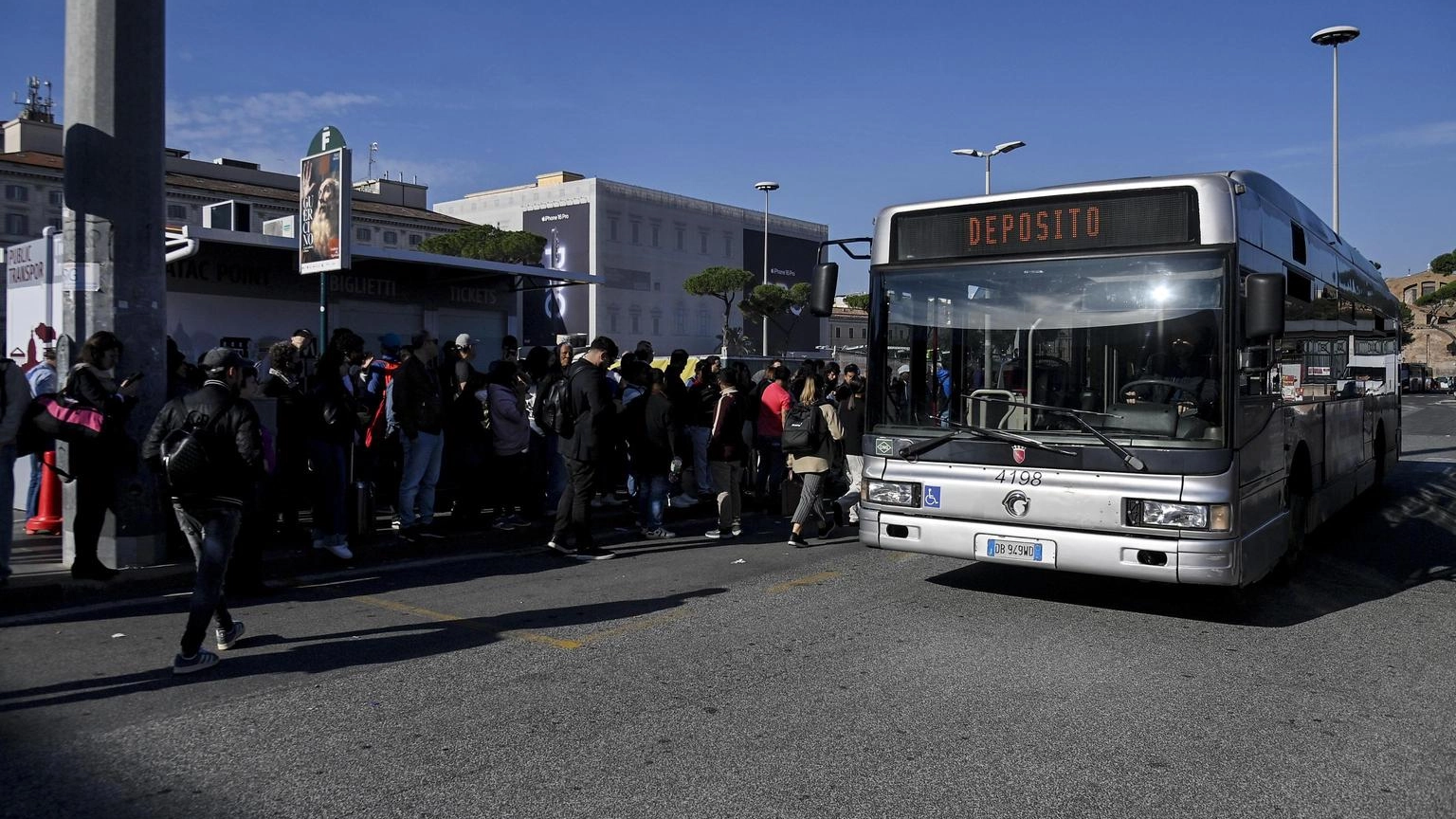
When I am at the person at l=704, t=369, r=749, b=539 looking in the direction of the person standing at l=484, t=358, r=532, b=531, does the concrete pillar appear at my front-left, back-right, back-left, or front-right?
front-left

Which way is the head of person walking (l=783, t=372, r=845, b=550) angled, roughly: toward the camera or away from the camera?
away from the camera

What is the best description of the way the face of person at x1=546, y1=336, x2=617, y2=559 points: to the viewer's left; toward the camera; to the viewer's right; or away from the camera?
to the viewer's right

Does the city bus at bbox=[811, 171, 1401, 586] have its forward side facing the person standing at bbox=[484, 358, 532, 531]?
no

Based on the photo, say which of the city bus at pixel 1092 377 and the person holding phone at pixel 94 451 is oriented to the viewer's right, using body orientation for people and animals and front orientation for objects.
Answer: the person holding phone

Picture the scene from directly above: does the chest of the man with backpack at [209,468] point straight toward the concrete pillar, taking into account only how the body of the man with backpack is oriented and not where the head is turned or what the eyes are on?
no

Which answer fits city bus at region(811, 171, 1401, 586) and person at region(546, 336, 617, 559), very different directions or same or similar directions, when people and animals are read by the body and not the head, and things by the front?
very different directions

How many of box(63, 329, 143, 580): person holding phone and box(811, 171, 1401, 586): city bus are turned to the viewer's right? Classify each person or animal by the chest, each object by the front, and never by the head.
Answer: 1

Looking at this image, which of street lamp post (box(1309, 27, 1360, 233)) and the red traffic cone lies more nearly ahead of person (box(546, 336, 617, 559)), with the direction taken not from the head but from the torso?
the street lamp post

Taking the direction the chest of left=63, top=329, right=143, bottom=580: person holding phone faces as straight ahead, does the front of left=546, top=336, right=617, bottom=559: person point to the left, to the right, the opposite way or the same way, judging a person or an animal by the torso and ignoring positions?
the same way

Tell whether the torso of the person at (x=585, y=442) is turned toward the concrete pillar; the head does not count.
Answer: no

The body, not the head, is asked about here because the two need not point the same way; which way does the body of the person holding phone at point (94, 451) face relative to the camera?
to the viewer's right

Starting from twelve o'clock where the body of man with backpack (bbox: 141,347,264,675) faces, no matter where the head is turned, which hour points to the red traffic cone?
The red traffic cone is roughly at 10 o'clock from the man with backpack.
